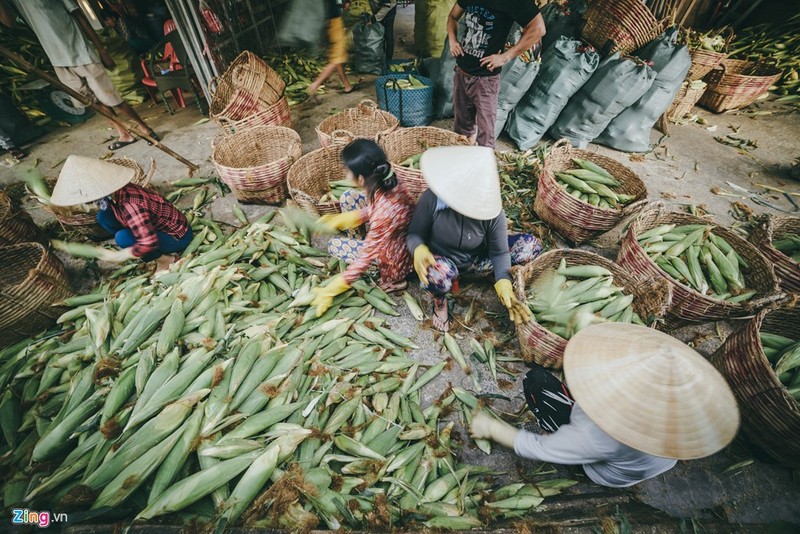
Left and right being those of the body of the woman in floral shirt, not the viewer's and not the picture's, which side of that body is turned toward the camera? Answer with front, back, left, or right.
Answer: left

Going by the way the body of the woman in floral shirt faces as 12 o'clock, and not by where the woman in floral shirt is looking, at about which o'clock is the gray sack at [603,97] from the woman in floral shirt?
The gray sack is roughly at 5 o'clock from the woman in floral shirt.

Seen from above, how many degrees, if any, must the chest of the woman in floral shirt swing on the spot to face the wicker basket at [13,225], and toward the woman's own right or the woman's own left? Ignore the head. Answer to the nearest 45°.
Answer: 0° — they already face it

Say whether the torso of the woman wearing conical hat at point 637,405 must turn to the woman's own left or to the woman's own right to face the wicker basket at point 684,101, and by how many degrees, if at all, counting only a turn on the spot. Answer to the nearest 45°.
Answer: approximately 45° to the woman's own right

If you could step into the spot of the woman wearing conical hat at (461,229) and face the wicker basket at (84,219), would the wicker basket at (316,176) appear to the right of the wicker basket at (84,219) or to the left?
right

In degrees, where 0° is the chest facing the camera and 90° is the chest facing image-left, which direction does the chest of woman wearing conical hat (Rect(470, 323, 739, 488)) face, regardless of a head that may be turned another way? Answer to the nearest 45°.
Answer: approximately 135°
